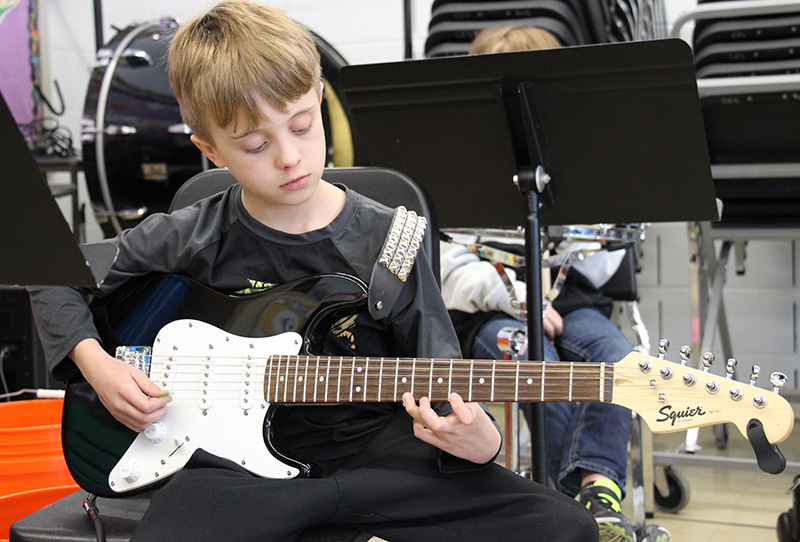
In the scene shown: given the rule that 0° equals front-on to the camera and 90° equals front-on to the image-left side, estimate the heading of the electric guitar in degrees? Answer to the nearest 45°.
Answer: approximately 0°

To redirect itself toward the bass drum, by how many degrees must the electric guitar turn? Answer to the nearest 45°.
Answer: approximately 180°
